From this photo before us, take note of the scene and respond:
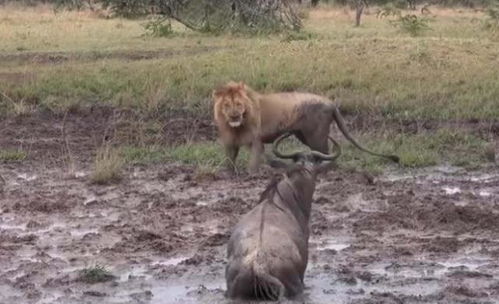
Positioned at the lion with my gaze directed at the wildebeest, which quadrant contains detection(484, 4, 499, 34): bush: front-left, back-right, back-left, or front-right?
back-left

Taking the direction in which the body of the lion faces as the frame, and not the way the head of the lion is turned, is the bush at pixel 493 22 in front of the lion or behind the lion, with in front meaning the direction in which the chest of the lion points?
behind

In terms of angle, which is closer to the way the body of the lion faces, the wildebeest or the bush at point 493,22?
the wildebeest

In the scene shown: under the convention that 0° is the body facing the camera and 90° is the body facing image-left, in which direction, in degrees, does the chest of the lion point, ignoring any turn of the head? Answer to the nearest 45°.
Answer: approximately 45°

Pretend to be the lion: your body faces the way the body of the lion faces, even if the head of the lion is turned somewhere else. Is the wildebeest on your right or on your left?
on your left

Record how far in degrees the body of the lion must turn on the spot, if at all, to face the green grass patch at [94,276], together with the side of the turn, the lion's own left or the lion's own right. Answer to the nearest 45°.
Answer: approximately 45° to the lion's own left
